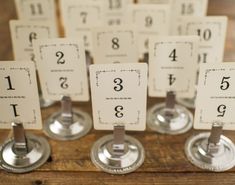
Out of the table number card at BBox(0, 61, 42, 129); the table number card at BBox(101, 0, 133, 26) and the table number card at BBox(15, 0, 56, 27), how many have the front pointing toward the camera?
3

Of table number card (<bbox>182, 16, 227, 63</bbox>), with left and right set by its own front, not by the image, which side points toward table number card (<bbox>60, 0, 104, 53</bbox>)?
right

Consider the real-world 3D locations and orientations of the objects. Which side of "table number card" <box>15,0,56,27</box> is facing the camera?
front

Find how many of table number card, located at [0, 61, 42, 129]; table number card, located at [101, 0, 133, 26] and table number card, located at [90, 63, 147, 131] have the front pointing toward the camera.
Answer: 3

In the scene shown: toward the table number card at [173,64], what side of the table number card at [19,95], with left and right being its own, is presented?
left

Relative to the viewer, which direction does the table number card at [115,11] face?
toward the camera

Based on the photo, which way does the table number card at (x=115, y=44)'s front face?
toward the camera

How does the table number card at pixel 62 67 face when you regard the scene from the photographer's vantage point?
facing the viewer

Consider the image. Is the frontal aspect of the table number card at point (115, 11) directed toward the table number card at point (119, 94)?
yes

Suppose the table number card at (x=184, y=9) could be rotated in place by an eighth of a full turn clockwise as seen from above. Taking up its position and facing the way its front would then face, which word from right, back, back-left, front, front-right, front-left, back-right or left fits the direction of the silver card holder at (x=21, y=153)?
front

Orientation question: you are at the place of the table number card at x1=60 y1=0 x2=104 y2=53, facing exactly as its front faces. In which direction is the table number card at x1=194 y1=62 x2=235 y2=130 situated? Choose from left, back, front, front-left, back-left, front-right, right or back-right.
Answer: front-left
